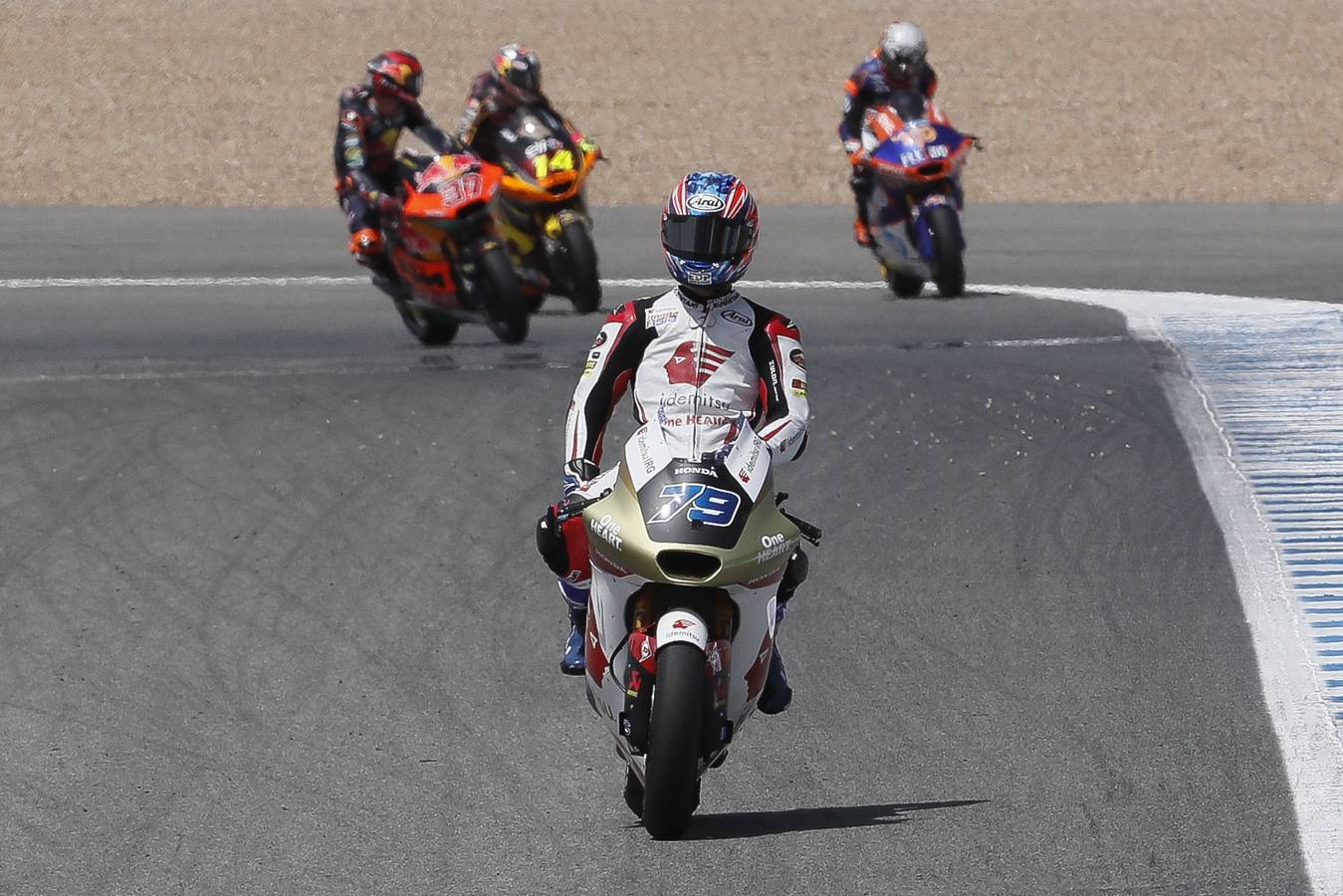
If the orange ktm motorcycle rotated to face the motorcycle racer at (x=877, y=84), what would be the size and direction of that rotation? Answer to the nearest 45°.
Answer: approximately 90° to its left

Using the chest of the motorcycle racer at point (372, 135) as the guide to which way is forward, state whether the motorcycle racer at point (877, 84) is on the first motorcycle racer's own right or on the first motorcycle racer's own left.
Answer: on the first motorcycle racer's own left

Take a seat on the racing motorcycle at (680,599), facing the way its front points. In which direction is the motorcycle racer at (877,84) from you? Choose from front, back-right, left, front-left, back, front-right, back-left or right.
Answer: back

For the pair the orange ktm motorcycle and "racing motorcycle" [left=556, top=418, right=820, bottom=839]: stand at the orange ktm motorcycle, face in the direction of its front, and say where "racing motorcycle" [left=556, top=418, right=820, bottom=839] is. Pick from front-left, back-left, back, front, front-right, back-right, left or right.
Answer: front-right

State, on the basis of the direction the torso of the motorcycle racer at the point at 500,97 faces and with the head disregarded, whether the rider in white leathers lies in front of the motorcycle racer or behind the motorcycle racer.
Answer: in front

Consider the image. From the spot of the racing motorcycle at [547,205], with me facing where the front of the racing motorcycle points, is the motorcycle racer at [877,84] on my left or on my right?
on my left
